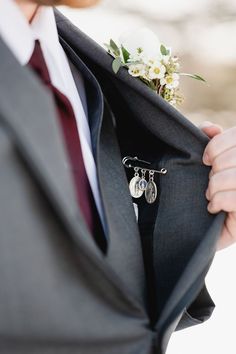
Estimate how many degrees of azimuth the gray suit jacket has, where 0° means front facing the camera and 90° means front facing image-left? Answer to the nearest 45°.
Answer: approximately 315°

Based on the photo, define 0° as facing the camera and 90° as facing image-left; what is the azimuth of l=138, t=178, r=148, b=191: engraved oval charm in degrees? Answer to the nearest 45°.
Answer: approximately 0°
